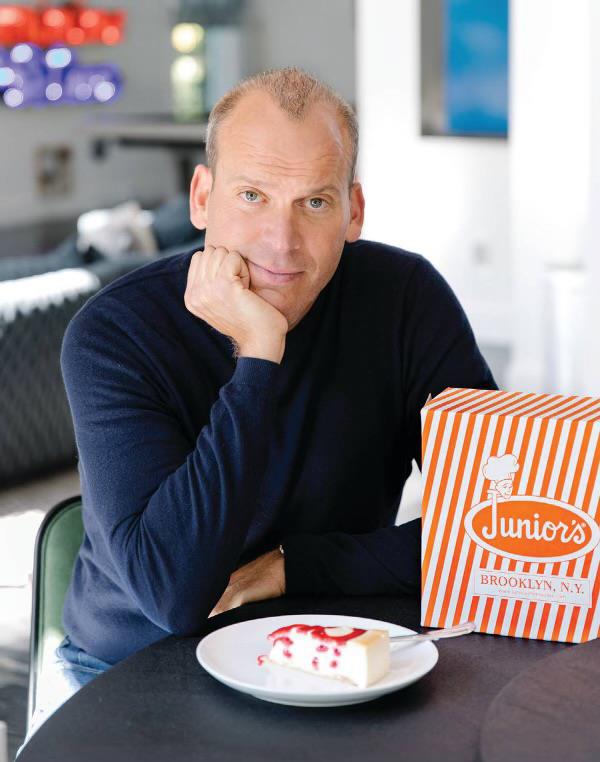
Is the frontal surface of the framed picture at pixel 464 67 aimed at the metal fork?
yes

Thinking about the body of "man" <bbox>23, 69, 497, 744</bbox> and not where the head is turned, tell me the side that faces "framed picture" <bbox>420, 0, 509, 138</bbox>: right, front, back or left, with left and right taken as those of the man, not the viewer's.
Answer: back

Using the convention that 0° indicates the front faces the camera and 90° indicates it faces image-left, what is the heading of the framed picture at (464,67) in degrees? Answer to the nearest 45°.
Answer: approximately 0°

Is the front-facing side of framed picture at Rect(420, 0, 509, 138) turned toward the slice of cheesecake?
yes

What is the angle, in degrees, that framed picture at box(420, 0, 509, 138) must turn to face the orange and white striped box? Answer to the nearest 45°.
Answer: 0° — it already faces it

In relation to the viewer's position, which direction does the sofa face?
facing away from the viewer and to the left of the viewer

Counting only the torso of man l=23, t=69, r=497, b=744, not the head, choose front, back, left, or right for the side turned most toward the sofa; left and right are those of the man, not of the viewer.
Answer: back
